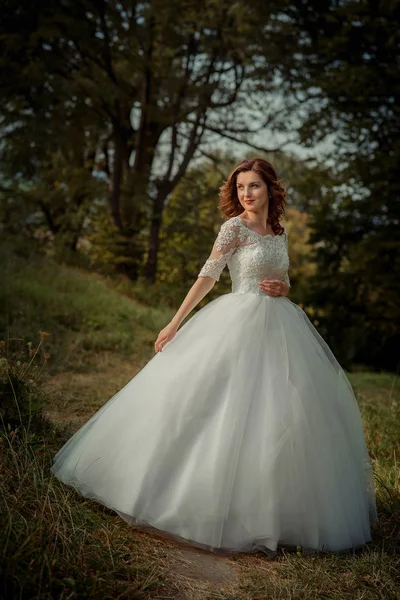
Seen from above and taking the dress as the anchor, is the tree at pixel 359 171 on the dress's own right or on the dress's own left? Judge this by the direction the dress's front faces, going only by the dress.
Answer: on the dress's own left

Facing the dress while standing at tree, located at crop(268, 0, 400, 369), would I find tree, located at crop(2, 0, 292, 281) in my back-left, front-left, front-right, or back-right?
back-right

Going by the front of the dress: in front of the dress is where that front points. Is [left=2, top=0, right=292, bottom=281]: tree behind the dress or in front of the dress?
behind

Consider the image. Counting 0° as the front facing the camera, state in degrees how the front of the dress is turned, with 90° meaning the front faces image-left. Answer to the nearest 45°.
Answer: approximately 315°
